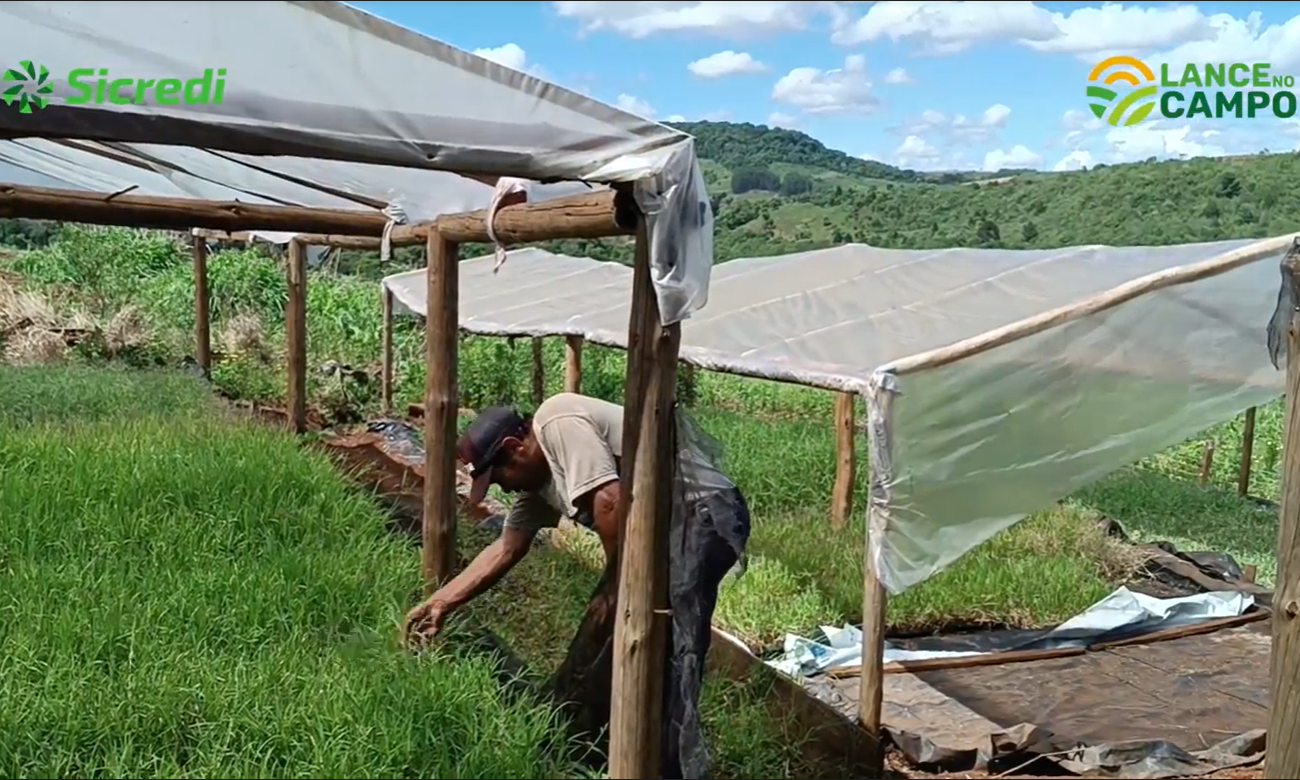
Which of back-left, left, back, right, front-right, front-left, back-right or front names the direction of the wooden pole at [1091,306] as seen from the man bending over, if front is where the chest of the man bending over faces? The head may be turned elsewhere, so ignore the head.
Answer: back-right

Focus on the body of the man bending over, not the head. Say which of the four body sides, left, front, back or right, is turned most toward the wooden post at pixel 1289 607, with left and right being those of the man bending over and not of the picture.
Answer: back

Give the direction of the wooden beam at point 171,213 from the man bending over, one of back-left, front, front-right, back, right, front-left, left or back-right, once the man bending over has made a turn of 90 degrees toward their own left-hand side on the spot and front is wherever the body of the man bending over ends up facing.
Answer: back-right

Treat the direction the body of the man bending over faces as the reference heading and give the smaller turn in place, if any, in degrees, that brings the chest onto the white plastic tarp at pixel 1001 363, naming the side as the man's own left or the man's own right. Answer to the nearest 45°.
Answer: approximately 135° to the man's own right

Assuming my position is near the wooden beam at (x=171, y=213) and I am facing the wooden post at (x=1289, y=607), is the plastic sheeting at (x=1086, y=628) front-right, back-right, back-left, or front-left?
front-left

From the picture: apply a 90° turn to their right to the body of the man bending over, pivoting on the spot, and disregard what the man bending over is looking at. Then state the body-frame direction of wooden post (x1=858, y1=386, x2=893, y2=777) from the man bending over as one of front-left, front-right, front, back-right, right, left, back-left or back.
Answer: front-right

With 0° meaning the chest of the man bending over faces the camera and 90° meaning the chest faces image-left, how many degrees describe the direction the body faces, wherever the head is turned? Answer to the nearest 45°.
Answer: approximately 90°

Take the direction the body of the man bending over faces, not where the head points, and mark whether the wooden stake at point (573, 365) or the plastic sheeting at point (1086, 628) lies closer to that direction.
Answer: the wooden stake

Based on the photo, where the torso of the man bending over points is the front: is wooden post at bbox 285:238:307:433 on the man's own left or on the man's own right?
on the man's own right

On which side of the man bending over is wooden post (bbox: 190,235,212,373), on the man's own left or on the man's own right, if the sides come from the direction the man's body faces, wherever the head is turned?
on the man's own right

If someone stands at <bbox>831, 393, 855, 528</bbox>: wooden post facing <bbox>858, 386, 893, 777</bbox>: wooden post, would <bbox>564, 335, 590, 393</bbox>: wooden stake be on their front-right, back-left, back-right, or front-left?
back-right

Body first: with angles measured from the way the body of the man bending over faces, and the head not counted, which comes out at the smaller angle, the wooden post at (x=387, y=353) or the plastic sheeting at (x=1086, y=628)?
the wooden post

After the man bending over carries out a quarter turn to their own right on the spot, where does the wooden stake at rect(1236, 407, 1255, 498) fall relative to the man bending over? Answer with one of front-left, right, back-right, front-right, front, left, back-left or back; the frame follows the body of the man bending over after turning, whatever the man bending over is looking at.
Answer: front-right
